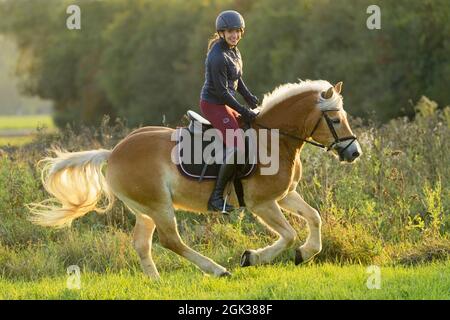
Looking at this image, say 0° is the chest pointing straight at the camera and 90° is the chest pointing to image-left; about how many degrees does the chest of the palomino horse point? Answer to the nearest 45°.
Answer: approximately 270°
